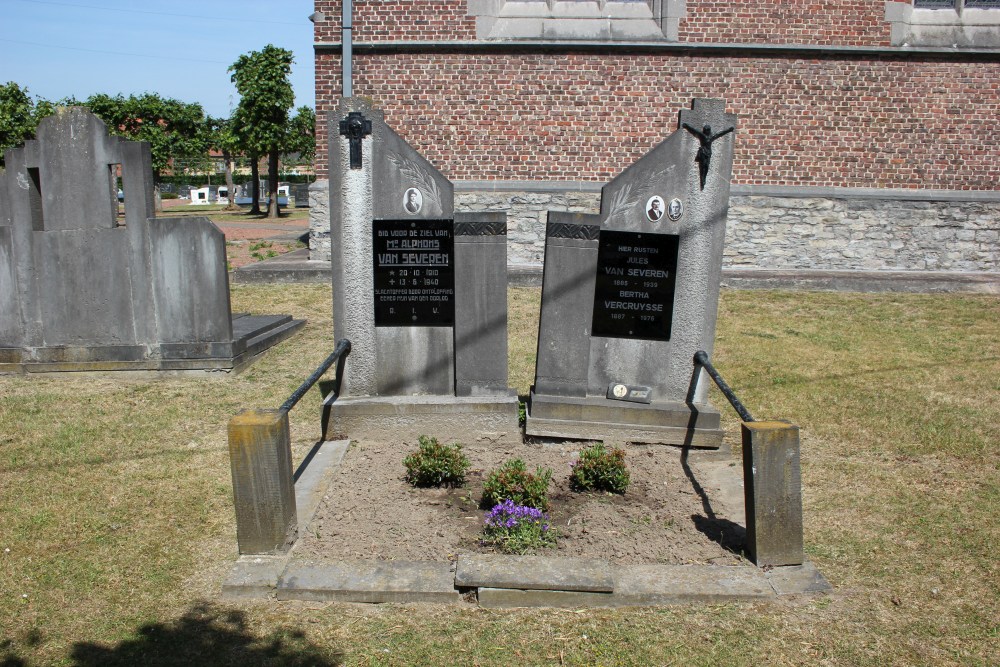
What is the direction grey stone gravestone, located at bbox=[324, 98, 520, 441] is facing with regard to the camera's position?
facing the viewer

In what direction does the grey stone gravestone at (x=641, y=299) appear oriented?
toward the camera

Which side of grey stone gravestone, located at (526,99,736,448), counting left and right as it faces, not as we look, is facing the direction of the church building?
back

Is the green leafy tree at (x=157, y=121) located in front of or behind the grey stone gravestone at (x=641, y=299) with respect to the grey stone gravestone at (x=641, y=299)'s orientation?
behind

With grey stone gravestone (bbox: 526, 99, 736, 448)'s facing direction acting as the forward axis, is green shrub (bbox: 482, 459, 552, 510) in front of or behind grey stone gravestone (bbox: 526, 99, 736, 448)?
in front

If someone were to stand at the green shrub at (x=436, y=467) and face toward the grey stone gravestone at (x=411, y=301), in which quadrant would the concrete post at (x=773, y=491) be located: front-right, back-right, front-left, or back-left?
back-right

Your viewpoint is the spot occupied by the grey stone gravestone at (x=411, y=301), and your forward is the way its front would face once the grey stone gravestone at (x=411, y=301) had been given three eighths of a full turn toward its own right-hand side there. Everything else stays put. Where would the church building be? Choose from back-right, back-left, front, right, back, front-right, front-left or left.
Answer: right

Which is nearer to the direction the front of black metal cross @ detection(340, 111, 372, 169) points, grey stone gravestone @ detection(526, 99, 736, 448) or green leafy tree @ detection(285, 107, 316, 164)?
the grey stone gravestone

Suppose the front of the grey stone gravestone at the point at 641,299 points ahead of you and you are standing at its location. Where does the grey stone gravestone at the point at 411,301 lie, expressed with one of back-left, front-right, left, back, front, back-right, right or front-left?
right

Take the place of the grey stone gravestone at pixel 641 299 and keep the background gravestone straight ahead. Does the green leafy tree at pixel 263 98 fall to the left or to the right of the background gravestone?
right

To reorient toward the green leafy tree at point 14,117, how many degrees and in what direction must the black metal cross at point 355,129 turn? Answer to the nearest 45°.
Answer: approximately 135° to its right

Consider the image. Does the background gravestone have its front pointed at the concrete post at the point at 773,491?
no

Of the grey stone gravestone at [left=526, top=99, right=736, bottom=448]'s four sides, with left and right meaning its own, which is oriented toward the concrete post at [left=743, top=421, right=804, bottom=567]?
front
